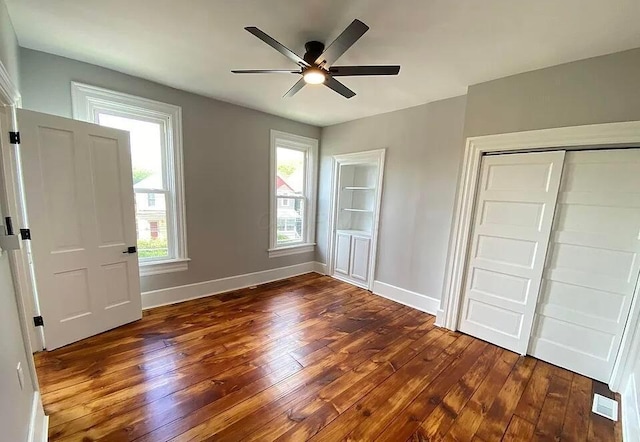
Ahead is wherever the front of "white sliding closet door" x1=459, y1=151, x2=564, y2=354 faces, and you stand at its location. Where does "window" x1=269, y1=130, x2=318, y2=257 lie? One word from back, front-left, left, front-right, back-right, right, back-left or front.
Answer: front-right

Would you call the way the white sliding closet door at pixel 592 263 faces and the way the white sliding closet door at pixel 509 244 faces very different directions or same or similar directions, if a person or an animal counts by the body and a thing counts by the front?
same or similar directions

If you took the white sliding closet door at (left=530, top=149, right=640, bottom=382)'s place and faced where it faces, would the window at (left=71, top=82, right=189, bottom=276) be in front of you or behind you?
in front

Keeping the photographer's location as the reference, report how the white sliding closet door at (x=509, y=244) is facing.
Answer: facing the viewer and to the left of the viewer

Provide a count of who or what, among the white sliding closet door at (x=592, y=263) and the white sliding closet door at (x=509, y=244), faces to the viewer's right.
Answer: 0

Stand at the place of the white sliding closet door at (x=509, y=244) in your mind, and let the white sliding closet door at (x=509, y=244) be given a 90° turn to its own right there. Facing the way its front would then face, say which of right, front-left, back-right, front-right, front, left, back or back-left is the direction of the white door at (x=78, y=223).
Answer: left

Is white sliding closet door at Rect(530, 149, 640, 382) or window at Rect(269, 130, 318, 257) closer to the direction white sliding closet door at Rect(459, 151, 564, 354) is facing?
the window

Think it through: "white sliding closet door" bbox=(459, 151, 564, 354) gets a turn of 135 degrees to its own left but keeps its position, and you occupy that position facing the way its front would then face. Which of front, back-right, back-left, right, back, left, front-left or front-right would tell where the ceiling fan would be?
back-right

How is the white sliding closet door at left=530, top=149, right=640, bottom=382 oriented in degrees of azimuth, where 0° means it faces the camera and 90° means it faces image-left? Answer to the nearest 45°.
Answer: approximately 45°

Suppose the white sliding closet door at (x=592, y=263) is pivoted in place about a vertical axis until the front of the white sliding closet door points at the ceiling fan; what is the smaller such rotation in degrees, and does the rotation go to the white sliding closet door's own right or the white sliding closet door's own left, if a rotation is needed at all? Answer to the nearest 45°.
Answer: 0° — it already faces it

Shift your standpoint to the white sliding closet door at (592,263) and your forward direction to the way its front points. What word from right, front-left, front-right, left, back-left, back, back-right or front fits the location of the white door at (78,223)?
front

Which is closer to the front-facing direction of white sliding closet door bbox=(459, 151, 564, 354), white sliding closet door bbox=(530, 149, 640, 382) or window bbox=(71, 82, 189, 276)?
the window

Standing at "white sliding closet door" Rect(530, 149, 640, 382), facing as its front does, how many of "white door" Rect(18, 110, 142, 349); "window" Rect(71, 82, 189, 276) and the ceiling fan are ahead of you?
3

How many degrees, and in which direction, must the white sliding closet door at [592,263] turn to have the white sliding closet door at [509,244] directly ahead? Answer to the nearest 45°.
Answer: approximately 45° to its right
